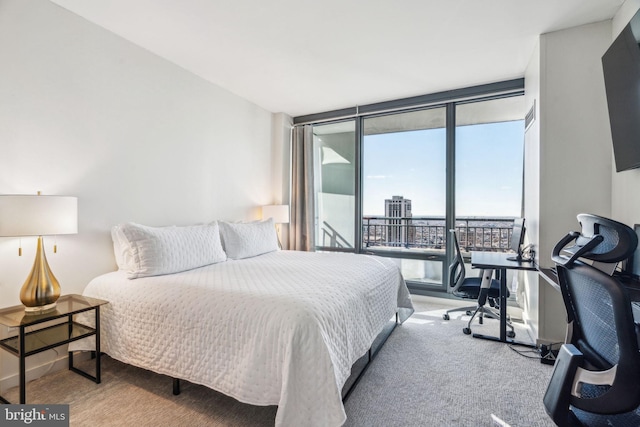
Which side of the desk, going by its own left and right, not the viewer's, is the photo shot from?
left

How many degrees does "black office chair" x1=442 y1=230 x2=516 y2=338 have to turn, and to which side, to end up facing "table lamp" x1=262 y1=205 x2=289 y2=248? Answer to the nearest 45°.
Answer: approximately 180°

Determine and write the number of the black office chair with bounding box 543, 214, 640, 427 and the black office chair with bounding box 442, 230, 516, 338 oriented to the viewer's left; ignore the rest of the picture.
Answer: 0

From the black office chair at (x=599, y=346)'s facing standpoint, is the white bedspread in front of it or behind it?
behind

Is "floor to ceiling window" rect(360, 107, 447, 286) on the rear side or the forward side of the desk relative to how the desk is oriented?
on the forward side

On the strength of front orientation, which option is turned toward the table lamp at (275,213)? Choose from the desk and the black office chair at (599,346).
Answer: the desk

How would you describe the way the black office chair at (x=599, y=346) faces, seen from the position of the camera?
facing away from the viewer and to the right of the viewer

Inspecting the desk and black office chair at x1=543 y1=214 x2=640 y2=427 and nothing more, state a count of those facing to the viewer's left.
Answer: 1

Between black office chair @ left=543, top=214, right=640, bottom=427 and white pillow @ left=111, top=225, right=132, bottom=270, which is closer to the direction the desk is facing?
the white pillow

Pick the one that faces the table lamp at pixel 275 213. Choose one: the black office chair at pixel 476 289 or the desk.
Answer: the desk

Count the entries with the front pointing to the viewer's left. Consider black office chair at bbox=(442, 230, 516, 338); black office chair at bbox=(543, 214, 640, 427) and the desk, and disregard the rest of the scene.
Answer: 1

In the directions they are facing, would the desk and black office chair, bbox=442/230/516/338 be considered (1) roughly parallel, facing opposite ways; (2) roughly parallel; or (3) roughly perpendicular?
roughly parallel, facing opposite ways

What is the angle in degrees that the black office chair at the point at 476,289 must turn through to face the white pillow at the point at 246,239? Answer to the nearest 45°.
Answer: approximately 135° to its right

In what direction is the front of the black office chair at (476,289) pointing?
to the viewer's right

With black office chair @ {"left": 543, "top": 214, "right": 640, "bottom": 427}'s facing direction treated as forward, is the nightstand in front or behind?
behind
